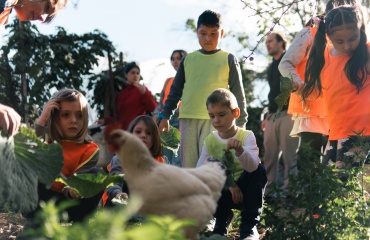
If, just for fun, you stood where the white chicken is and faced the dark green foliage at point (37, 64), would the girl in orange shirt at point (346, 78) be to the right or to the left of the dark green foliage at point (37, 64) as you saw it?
right

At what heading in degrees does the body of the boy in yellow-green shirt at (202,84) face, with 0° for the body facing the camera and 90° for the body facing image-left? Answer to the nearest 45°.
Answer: approximately 0°

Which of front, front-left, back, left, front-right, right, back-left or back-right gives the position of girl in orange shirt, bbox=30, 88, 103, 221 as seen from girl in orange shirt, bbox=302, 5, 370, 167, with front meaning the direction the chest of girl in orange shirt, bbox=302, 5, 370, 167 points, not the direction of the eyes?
front-right

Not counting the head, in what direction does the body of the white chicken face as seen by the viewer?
to the viewer's left

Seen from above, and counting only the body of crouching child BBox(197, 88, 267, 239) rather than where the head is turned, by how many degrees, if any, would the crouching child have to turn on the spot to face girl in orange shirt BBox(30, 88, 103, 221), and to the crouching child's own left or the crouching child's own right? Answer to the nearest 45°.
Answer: approximately 45° to the crouching child's own right

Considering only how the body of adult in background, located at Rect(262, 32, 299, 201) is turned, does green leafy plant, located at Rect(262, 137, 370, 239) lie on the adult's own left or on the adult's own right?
on the adult's own left

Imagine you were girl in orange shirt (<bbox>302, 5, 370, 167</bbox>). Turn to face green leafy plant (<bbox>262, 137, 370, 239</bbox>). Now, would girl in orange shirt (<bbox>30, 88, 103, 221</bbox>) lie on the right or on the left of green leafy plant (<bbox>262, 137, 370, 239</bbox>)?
right
